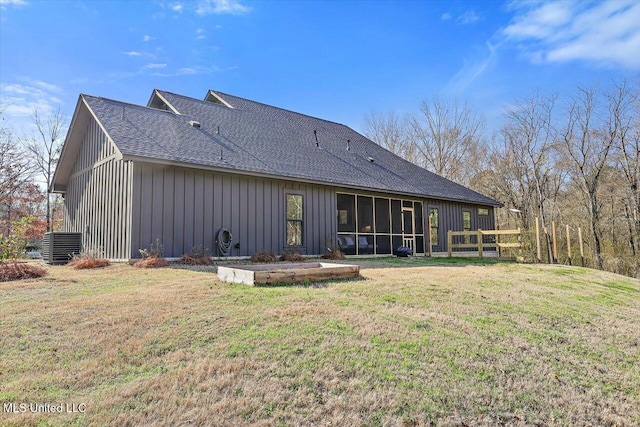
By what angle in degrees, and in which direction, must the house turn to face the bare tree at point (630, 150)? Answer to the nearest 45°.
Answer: approximately 135° to its right

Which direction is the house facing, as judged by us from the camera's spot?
facing away from the viewer and to the left of the viewer
